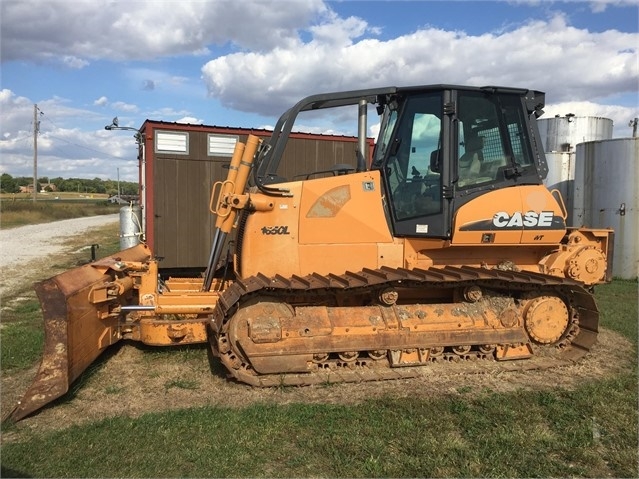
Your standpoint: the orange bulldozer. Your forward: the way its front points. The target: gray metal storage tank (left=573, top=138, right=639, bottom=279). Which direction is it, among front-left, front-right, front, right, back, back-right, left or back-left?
back-right

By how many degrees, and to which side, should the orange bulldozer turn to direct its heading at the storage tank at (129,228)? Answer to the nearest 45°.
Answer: approximately 45° to its right

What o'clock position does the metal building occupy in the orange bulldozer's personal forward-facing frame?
The metal building is roughly at 2 o'clock from the orange bulldozer.

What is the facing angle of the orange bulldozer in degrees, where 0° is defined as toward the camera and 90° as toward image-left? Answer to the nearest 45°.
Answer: approximately 90°

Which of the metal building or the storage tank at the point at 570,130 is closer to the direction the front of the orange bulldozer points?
the metal building

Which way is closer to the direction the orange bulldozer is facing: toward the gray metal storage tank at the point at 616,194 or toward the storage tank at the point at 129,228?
the storage tank at the point at 129,228

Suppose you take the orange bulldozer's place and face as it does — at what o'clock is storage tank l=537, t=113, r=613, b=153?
The storage tank is roughly at 4 o'clock from the orange bulldozer.
